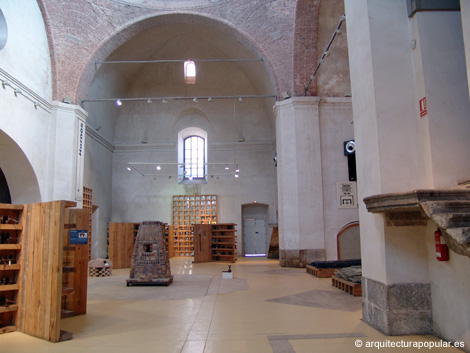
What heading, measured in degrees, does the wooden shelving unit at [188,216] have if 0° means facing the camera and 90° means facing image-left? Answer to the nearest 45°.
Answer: approximately 0°

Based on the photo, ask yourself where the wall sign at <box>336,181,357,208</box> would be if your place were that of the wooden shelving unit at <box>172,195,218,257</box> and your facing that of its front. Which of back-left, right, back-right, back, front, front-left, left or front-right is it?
front-left

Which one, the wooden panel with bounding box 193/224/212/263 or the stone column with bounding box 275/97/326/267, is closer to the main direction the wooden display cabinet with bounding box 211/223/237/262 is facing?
the stone column

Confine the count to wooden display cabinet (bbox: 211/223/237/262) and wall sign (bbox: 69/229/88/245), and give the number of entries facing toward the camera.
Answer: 2

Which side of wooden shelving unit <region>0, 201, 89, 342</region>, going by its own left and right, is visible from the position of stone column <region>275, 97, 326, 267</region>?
left

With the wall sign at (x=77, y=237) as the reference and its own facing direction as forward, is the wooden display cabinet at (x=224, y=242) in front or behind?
behind

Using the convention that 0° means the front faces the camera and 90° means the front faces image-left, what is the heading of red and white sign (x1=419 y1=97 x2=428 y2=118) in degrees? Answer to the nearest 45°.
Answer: approximately 45°
